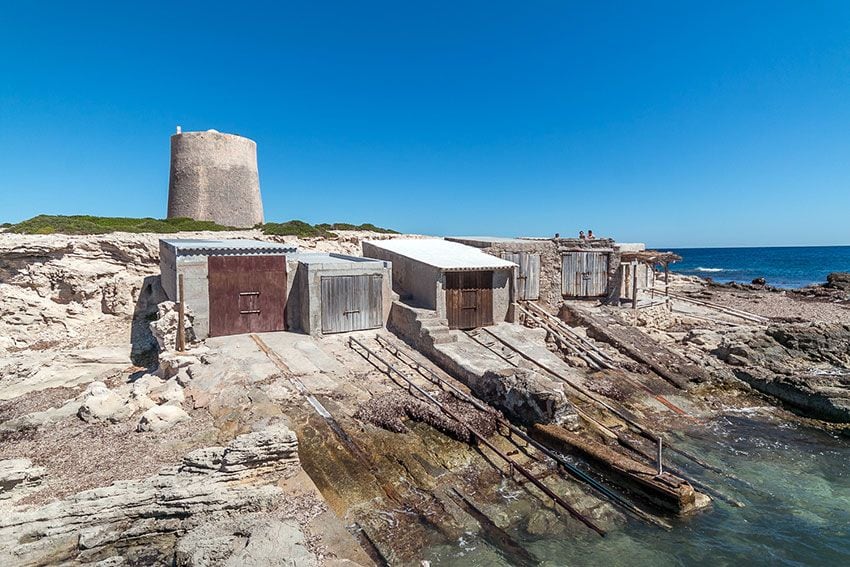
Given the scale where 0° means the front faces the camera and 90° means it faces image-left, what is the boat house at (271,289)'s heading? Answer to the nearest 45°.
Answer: approximately 315°

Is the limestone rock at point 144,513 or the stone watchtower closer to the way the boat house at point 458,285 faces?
the limestone rock

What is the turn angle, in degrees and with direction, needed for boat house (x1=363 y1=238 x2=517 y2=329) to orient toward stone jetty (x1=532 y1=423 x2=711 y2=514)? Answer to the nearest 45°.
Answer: approximately 45° to its right

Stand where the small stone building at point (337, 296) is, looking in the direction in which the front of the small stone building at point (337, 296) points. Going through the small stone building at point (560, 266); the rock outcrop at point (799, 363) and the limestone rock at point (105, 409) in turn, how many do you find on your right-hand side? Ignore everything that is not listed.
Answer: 1

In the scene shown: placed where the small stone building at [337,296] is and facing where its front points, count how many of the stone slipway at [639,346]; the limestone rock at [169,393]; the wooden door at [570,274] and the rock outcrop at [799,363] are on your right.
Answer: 1

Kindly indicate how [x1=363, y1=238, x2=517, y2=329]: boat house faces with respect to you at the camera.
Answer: facing the viewer and to the right of the viewer

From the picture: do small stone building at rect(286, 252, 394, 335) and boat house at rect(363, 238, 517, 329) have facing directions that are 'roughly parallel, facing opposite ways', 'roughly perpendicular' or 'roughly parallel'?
roughly parallel

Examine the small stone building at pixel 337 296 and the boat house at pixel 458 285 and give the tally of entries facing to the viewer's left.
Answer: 0

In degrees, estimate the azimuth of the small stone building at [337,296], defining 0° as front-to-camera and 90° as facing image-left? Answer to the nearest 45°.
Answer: approximately 315°

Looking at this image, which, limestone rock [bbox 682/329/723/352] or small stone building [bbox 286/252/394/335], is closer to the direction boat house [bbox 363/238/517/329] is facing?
the limestone rock

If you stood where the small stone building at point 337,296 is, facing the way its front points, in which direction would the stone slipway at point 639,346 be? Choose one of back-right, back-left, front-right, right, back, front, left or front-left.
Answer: front-left

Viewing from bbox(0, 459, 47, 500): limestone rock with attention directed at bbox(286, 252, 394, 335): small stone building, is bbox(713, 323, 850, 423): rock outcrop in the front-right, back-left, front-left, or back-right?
front-right

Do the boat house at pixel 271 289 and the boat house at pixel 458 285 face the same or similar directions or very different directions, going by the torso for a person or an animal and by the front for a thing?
same or similar directions

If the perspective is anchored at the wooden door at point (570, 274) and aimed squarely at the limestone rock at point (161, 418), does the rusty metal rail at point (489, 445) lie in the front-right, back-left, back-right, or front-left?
front-left
